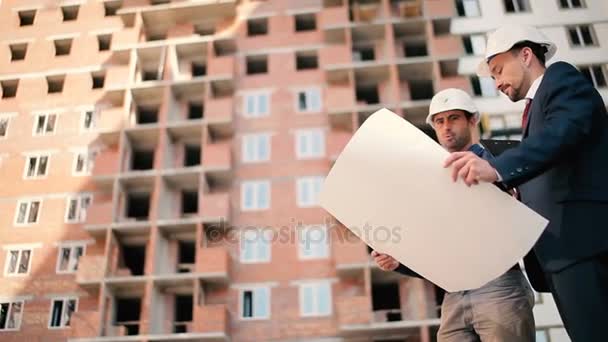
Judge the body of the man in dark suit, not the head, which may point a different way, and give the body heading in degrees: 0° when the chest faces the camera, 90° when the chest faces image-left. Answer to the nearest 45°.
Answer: approximately 90°

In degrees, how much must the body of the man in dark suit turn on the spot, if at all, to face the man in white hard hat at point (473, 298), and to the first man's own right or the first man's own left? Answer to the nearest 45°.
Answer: approximately 45° to the first man's own right
